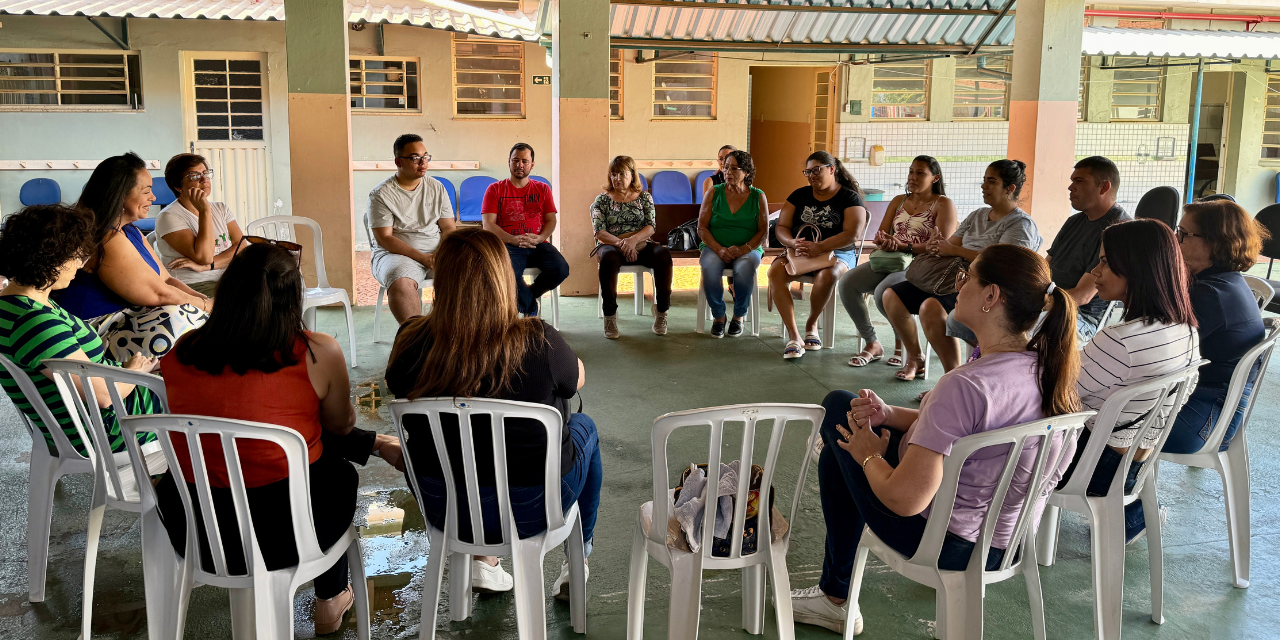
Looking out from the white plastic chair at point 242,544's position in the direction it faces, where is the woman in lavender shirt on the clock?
The woman in lavender shirt is roughly at 2 o'clock from the white plastic chair.

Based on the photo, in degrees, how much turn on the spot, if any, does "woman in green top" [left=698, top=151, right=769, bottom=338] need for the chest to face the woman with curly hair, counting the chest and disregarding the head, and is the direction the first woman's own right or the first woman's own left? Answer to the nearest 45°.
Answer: approximately 45° to the first woman's own right

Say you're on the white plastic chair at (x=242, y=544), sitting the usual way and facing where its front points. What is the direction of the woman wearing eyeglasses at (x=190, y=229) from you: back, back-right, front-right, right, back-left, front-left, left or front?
front-left

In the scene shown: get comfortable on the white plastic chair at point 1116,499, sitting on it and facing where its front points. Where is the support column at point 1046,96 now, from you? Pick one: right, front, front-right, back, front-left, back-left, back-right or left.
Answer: front-right

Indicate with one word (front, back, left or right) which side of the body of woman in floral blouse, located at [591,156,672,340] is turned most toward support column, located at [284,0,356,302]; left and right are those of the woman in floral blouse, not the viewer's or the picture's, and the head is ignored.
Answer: right

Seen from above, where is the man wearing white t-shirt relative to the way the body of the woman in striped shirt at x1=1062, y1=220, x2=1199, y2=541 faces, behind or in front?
in front

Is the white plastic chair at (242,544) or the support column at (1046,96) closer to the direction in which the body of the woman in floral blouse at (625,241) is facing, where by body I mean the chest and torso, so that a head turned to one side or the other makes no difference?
the white plastic chair

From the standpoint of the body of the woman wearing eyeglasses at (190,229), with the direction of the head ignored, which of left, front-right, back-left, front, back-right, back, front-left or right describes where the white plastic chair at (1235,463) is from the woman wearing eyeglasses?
front

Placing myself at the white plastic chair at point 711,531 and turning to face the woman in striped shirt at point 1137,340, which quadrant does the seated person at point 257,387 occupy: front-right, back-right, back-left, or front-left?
back-left

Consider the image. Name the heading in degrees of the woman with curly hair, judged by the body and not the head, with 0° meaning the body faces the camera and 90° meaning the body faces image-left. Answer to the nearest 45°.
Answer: approximately 225°

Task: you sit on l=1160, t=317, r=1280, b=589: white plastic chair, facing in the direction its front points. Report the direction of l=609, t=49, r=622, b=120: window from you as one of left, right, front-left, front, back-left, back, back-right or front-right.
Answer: front-right

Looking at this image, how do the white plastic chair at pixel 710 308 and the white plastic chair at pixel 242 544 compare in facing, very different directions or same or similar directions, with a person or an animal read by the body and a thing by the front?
very different directions

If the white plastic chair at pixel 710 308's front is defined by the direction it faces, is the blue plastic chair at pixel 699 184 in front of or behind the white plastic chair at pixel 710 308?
behind

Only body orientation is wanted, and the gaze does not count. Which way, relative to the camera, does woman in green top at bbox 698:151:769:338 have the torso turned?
toward the camera

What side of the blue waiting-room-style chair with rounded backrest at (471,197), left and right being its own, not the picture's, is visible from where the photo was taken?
front
